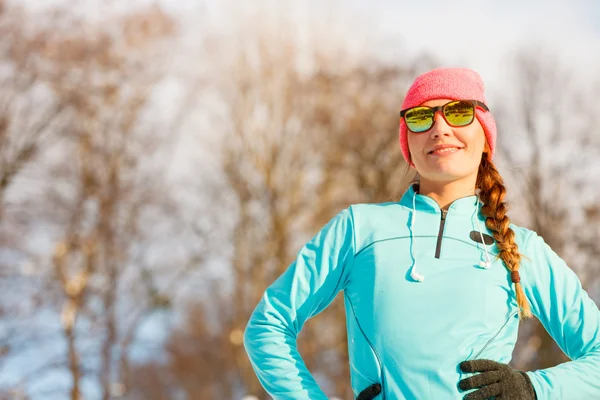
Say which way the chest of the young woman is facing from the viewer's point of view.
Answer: toward the camera
